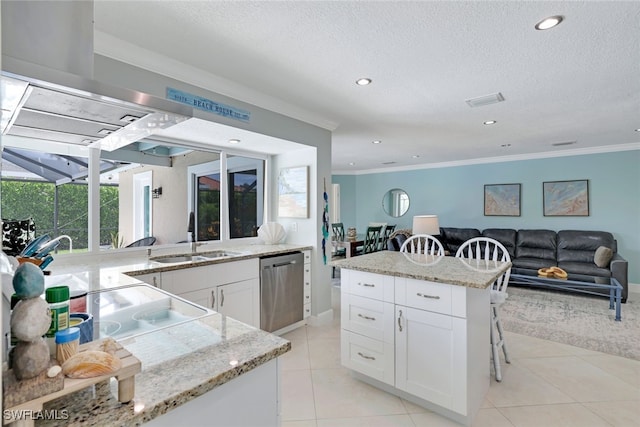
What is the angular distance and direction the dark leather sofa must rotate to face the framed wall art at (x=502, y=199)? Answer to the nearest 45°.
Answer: approximately 135° to its right

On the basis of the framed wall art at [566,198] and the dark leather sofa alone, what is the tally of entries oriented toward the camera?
2

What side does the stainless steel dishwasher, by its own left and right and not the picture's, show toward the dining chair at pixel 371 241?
left

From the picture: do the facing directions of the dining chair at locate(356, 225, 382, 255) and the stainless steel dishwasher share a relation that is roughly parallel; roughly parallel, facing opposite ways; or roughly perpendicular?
roughly parallel, facing opposite ways

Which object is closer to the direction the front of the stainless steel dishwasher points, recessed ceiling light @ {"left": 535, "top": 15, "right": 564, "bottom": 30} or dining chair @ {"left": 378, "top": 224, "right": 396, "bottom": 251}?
the recessed ceiling light

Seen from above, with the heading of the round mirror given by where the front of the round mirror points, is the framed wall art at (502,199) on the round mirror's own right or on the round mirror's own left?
on the round mirror's own left

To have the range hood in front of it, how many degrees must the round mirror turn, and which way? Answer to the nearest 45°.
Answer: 0° — it already faces it
